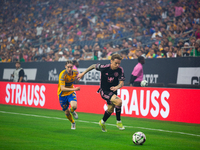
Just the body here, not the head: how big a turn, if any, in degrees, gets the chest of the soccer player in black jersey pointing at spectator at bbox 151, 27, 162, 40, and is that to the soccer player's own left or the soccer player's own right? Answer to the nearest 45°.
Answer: approximately 135° to the soccer player's own left

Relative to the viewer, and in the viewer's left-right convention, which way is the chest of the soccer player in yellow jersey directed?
facing the viewer and to the right of the viewer

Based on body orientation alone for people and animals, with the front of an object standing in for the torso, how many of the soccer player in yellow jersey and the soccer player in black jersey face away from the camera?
0

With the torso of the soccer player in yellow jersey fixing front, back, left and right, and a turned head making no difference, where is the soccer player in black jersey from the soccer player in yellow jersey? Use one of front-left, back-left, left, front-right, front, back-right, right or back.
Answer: front

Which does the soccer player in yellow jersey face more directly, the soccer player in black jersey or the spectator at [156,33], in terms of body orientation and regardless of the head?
the soccer player in black jersey

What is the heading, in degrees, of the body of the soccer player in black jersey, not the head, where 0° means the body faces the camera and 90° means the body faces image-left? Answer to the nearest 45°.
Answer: approximately 315°

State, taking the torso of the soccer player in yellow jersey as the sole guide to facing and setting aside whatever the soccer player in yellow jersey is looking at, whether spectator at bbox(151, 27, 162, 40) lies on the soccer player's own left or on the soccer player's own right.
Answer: on the soccer player's own left
